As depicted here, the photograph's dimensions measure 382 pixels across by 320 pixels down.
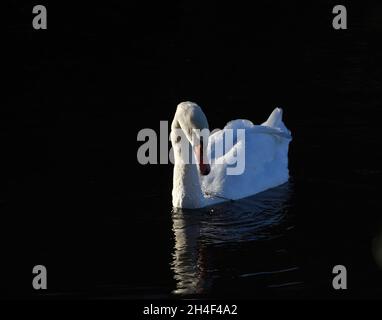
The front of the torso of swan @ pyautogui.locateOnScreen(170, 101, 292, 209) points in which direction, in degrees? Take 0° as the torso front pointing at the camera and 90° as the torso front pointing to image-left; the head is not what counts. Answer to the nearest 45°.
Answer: approximately 45°
